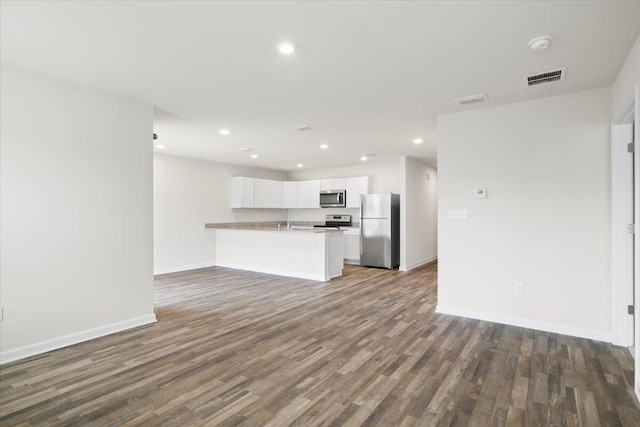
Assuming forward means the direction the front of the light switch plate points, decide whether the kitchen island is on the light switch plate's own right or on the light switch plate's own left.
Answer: on the light switch plate's own right

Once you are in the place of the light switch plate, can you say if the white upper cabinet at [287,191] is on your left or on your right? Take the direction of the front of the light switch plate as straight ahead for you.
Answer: on your right

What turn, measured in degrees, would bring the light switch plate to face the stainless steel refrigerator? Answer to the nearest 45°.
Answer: approximately 135° to its right

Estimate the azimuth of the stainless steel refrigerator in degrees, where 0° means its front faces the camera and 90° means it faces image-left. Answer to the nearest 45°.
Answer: approximately 45°

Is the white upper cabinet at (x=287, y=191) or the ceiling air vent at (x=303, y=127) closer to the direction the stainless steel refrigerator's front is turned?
the ceiling air vent

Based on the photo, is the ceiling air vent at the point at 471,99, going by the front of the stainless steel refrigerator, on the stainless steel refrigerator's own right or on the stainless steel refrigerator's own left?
on the stainless steel refrigerator's own left

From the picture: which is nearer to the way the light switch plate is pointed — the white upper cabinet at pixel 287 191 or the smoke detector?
the smoke detector

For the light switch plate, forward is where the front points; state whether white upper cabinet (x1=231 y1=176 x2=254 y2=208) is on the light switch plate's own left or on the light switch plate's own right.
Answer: on the light switch plate's own right
